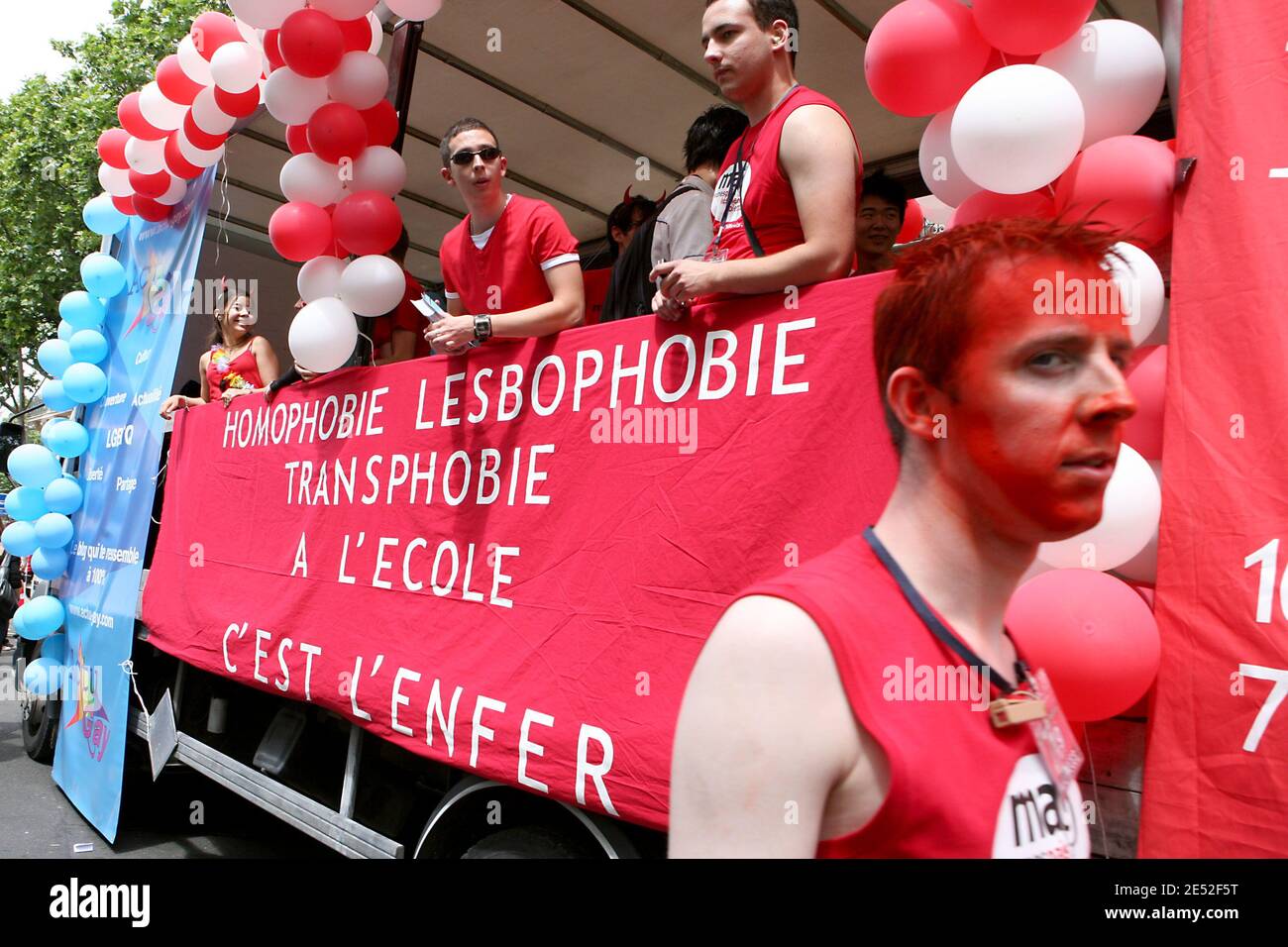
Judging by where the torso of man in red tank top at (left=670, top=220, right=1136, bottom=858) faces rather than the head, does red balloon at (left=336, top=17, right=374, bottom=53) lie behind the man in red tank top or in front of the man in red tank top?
behind

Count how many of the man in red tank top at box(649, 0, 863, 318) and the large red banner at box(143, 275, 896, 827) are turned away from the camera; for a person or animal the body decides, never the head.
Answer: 0

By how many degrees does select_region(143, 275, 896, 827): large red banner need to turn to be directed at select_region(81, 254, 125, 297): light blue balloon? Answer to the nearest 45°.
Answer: approximately 90° to its right

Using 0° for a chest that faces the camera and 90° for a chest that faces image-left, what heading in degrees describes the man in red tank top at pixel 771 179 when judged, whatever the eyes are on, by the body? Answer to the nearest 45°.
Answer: approximately 45°

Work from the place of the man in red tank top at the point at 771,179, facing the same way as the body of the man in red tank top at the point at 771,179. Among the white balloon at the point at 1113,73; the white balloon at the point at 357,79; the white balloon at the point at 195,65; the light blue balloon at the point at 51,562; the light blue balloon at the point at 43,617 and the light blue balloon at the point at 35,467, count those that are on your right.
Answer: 5
